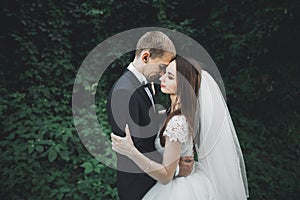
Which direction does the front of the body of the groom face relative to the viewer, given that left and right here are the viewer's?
facing to the right of the viewer

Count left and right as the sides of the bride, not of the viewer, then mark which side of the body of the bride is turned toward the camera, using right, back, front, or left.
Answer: left

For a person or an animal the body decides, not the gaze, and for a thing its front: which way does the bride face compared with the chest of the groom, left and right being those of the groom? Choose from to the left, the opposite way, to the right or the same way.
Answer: the opposite way
